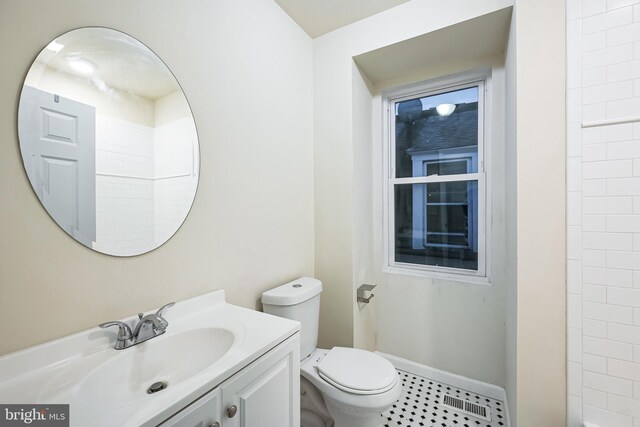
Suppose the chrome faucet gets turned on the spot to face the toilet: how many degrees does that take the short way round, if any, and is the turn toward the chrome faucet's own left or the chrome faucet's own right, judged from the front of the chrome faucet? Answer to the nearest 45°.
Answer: approximately 45° to the chrome faucet's own left

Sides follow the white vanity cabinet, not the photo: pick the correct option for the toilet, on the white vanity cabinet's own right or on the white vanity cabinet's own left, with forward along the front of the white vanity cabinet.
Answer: on the white vanity cabinet's own left

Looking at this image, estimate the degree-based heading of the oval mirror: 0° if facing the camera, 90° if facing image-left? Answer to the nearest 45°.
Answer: approximately 315°

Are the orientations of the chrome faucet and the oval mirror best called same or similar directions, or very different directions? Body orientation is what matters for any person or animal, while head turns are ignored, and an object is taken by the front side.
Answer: same or similar directions

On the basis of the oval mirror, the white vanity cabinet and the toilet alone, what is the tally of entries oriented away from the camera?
0

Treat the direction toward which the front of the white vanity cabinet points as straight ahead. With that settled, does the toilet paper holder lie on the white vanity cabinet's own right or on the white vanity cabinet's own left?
on the white vanity cabinet's own left

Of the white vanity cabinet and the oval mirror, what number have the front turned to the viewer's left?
0

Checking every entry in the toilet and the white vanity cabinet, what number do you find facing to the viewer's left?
0

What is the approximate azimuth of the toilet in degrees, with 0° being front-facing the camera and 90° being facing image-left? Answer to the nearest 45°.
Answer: approximately 315°

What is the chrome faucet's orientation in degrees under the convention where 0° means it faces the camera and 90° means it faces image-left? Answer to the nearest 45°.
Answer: approximately 315°
